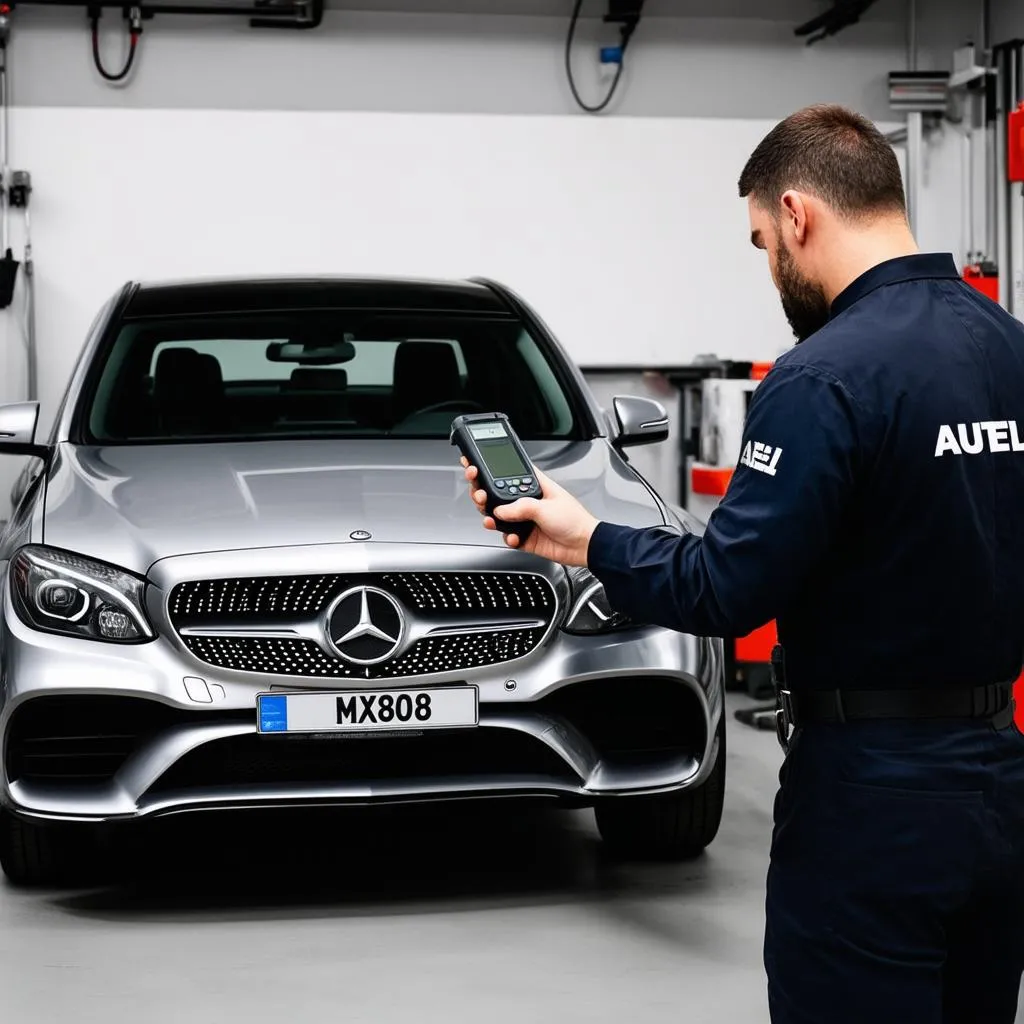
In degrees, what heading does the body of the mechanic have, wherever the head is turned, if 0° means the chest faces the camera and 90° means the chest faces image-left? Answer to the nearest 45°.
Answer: approximately 135°

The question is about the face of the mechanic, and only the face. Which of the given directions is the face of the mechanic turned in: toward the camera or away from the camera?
away from the camera

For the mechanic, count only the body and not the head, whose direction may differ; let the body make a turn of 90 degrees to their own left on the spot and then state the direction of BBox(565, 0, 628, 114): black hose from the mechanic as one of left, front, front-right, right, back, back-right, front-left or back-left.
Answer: back-right

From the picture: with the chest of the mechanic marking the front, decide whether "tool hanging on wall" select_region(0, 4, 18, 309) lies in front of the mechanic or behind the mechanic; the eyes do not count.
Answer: in front

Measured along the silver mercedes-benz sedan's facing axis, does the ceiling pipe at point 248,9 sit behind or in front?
behind

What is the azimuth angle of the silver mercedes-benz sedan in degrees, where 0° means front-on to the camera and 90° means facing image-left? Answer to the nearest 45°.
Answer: approximately 0°

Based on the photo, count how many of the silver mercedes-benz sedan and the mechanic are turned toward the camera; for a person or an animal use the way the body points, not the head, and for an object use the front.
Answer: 1

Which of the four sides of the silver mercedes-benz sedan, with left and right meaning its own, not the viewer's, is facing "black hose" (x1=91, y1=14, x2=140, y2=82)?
back

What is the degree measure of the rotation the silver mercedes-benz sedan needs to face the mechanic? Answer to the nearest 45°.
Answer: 0° — it already faces them
